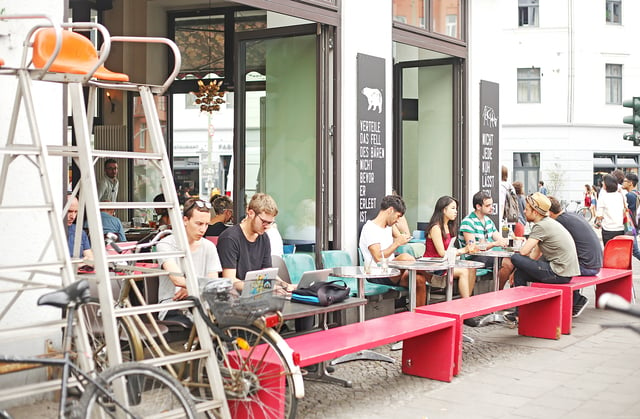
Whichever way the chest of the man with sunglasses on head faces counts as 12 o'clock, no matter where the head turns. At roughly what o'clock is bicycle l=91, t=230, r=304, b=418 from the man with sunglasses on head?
The bicycle is roughly at 1 o'clock from the man with sunglasses on head.

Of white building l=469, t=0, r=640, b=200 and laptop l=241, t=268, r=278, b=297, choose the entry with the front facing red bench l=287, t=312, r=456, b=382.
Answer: the white building

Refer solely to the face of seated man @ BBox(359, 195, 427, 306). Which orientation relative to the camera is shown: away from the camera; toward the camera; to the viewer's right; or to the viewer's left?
to the viewer's right

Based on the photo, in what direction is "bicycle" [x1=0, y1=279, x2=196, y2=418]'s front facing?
to the viewer's left

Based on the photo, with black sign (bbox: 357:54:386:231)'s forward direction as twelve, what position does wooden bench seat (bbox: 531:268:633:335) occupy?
The wooden bench seat is roughly at 10 o'clock from the black sign.

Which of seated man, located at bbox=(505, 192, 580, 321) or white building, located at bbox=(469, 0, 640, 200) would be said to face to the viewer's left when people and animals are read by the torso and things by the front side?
the seated man

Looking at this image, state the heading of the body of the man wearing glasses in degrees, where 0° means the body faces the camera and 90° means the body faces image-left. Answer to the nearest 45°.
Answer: approximately 315°

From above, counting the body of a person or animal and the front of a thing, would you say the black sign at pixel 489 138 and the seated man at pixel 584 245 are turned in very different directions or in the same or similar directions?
very different directions

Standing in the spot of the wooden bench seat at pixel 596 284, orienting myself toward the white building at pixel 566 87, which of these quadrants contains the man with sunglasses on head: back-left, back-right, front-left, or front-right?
back-left

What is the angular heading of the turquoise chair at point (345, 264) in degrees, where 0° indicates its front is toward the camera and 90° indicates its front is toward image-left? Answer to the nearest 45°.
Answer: approximately 315°

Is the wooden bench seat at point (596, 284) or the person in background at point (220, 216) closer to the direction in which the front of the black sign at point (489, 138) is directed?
the wooden bench seat
